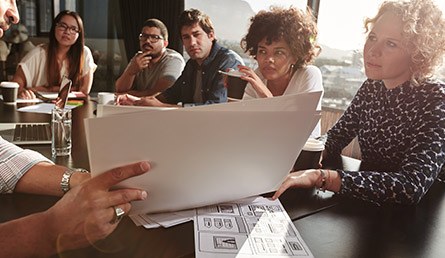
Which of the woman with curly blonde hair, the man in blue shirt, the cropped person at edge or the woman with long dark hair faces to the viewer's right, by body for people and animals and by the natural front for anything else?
the cropped person at edge

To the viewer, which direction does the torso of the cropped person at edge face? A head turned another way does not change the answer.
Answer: to the viewer's right

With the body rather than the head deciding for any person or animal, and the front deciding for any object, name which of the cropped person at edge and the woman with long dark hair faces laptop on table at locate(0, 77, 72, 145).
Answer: the woman with long dark hair

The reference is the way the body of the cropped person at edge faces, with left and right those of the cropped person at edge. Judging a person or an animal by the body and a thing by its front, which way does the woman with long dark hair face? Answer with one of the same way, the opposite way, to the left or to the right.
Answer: to the right

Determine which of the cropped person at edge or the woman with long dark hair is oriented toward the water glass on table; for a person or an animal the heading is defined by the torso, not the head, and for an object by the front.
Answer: the woman with long dark hair

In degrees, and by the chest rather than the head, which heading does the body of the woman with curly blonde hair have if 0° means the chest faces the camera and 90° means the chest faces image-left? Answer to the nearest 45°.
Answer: approximately 45°

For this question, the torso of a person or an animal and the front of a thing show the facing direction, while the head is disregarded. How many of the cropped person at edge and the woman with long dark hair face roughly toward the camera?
1

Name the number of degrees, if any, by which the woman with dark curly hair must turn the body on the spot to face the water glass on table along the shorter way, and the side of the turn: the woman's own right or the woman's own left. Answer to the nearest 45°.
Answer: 0° — they already face it

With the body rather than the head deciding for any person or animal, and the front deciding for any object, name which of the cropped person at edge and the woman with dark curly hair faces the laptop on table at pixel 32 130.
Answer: the woman with dark curly hair

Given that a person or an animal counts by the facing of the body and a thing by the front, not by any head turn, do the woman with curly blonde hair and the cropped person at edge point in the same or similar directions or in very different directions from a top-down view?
very different directions
